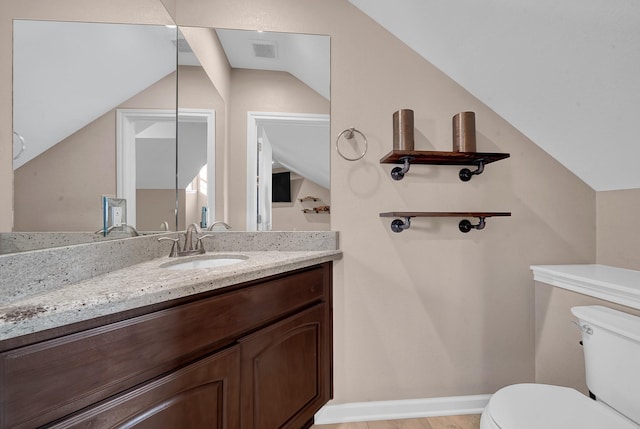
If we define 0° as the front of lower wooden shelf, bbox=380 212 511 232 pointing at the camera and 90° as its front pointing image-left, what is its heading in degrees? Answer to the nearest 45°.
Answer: approximately 0°

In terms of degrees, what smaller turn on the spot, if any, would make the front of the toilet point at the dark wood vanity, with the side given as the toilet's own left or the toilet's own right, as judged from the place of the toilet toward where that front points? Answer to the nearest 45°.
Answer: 0° — it already faces it

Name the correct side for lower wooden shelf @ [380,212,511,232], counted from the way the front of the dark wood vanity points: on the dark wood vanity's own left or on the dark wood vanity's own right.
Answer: on the dark wood vanity's own left

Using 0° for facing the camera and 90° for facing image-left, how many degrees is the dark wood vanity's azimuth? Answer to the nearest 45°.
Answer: approximately 315°

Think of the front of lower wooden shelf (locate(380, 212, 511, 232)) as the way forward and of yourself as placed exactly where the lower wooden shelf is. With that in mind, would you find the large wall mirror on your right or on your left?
on your right
